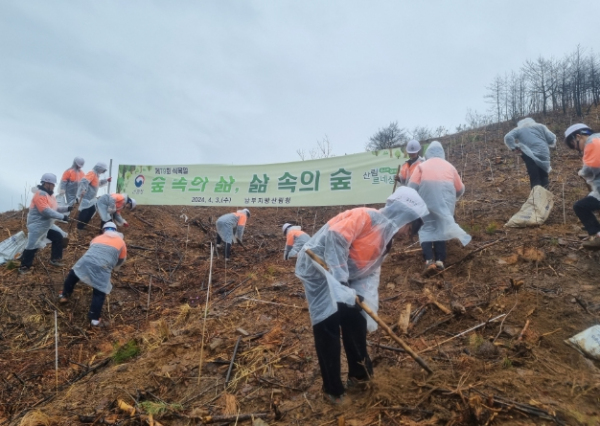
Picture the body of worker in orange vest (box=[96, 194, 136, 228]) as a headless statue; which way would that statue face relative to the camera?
to the viewer's right

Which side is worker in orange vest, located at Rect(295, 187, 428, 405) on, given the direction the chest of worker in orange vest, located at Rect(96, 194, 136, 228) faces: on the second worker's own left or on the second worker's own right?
on the second worker's own right

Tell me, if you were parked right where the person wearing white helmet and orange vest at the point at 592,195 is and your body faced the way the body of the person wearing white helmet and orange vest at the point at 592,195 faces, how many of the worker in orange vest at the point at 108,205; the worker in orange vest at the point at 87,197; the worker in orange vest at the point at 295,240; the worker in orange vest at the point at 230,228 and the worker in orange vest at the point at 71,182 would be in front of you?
5

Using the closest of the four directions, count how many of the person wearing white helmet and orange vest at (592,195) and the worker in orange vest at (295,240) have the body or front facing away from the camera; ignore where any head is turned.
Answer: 0

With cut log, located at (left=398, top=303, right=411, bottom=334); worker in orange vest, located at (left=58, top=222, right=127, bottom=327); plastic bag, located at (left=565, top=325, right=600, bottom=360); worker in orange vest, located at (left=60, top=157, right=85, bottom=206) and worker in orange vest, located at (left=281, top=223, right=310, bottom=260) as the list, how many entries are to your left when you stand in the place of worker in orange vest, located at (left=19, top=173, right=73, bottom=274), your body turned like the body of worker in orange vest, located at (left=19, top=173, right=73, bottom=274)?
1

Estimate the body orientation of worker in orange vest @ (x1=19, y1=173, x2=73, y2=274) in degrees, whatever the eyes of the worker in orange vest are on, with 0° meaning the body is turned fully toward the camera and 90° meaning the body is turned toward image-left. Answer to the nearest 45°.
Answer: approximately 270°

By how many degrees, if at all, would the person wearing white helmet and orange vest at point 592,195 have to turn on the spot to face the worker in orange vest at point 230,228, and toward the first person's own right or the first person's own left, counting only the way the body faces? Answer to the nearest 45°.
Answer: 0° — they already face them

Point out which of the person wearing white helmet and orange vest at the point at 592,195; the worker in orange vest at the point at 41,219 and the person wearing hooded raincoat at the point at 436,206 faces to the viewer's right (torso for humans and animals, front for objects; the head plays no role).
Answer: the worker in orange vest

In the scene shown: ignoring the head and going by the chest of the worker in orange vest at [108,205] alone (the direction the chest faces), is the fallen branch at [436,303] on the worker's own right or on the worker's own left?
on the worker's own right

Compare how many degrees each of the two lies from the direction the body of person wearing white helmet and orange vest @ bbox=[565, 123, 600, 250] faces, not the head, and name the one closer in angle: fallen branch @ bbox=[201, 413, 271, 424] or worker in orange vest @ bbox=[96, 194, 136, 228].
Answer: the worker in orange vest

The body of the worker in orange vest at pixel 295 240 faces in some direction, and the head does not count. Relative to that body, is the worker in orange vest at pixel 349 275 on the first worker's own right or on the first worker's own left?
on the first worker's own left

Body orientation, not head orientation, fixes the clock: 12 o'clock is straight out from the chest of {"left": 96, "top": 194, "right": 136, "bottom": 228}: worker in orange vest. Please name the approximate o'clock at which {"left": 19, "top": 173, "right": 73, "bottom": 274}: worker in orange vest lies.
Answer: {"left": 19, "top": 173, "right": 73, "bottom": 274}: worker in orange vest is roughly at 4 o'clock from {"left": 96, "top": 194, "right": 136, "bottom": 228}: worker in orange vest.
